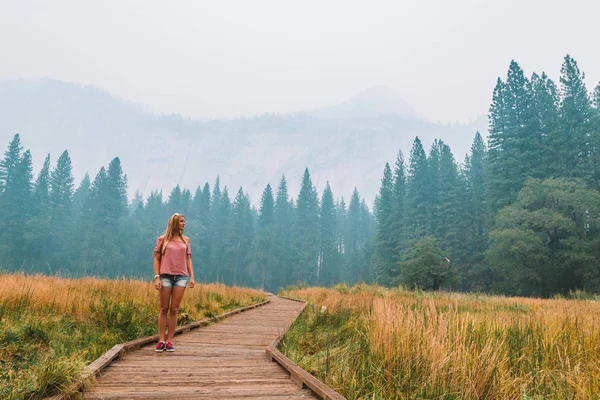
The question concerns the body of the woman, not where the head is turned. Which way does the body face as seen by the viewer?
toward the camera

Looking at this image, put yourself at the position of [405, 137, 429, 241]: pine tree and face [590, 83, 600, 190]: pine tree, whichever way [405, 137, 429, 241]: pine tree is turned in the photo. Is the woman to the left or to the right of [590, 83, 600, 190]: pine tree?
right

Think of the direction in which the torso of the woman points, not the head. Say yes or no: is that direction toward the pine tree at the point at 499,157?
no

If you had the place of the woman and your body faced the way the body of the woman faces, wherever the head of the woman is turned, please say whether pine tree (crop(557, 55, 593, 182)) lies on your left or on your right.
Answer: on your left

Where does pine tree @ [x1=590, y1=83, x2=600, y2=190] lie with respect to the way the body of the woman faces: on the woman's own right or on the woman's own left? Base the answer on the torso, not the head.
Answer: on the woman's own left

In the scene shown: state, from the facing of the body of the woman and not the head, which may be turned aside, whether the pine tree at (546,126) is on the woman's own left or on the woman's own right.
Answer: on the woman's own left

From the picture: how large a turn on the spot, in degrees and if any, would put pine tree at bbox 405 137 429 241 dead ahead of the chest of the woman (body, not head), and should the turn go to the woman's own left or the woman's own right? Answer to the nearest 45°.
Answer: approximately 135° to the woman's own left
